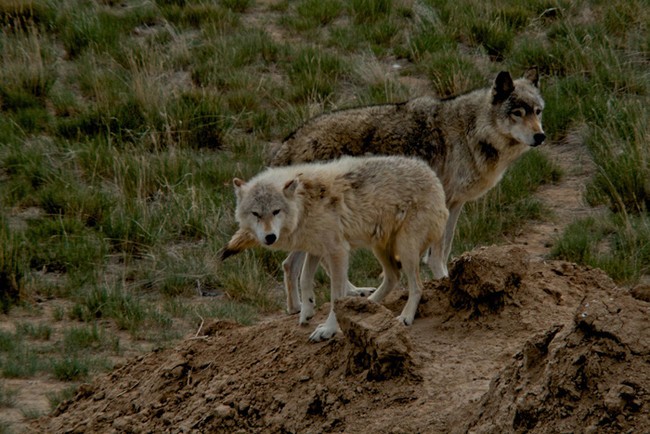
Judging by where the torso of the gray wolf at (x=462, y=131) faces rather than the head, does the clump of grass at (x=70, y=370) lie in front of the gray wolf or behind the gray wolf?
behind

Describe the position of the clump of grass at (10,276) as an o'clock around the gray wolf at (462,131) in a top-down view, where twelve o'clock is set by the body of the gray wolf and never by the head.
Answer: The clump of grass is roughly at 6 o'clock from the gray wolf.

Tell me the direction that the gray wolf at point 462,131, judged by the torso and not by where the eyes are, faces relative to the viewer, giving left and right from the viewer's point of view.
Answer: facing to the right of the viewer

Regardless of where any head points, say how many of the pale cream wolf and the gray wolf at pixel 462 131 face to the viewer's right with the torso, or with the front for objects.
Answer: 1

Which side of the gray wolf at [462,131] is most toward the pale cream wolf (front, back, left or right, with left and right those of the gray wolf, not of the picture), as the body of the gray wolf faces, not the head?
right

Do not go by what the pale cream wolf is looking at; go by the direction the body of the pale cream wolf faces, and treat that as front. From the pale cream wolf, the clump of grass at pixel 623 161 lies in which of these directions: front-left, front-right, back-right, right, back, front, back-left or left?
back

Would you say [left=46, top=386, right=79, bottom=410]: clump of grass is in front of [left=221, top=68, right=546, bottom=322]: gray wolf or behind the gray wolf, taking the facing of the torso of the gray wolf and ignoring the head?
behind

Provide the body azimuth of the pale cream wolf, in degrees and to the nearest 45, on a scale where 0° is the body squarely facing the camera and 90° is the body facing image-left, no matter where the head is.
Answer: approximately 45°

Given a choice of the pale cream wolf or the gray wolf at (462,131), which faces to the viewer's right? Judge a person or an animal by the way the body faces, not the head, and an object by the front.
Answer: the gray wolf

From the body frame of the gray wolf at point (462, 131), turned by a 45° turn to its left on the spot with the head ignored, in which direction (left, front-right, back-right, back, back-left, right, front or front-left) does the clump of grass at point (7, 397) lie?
back

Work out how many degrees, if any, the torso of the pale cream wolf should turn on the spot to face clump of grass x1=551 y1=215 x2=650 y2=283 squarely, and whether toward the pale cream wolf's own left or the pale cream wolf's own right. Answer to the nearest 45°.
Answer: approximately 180°

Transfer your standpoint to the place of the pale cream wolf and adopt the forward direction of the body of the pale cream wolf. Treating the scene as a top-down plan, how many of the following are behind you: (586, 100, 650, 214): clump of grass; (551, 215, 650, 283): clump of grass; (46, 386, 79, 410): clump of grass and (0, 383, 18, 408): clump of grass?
2

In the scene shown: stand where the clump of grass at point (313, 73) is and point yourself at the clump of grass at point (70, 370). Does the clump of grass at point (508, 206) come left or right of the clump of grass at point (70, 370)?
left
